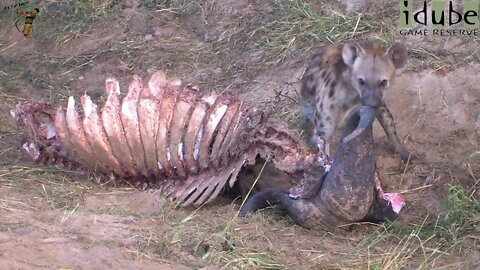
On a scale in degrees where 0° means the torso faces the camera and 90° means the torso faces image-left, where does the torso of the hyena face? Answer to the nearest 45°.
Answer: approximately 315°
